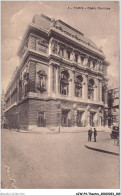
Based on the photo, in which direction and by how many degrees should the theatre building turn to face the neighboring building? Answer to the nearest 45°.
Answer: approximately 45° to its left

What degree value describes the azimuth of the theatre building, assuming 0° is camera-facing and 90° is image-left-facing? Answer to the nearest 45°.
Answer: approximately 315°
